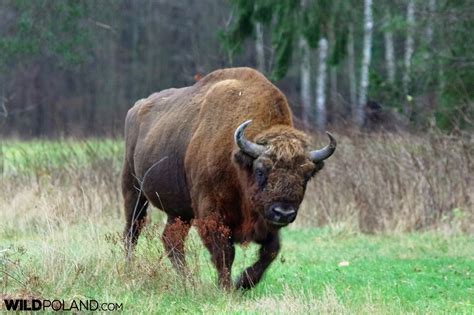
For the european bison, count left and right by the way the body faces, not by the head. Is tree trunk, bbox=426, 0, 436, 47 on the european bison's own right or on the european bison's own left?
on the european bison's own left

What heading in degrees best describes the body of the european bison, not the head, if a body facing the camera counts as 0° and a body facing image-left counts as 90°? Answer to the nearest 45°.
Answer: approximately 315°

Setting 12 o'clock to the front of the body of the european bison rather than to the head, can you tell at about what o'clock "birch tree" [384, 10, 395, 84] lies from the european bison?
The birch tree is roughly at 8 o'clock from the european bison.
